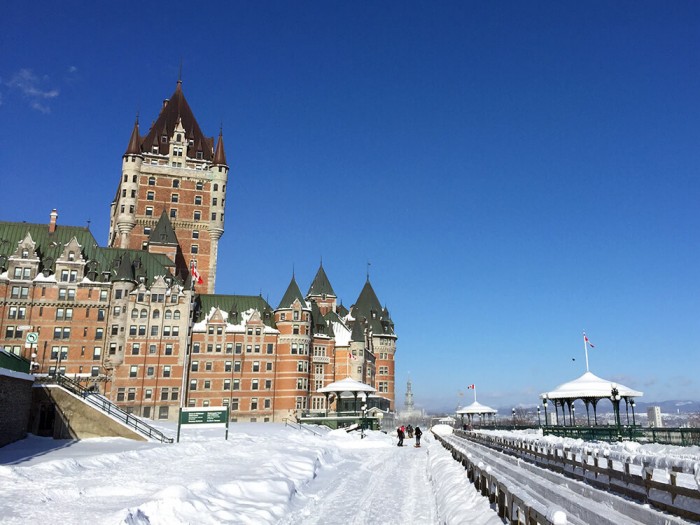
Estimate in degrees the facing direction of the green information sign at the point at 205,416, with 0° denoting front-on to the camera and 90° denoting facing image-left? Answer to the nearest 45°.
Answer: approximately 0°

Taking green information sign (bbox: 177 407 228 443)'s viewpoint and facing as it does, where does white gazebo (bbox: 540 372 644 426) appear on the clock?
The white gazebo is roughly at 9 o'clock from the green information sign.
